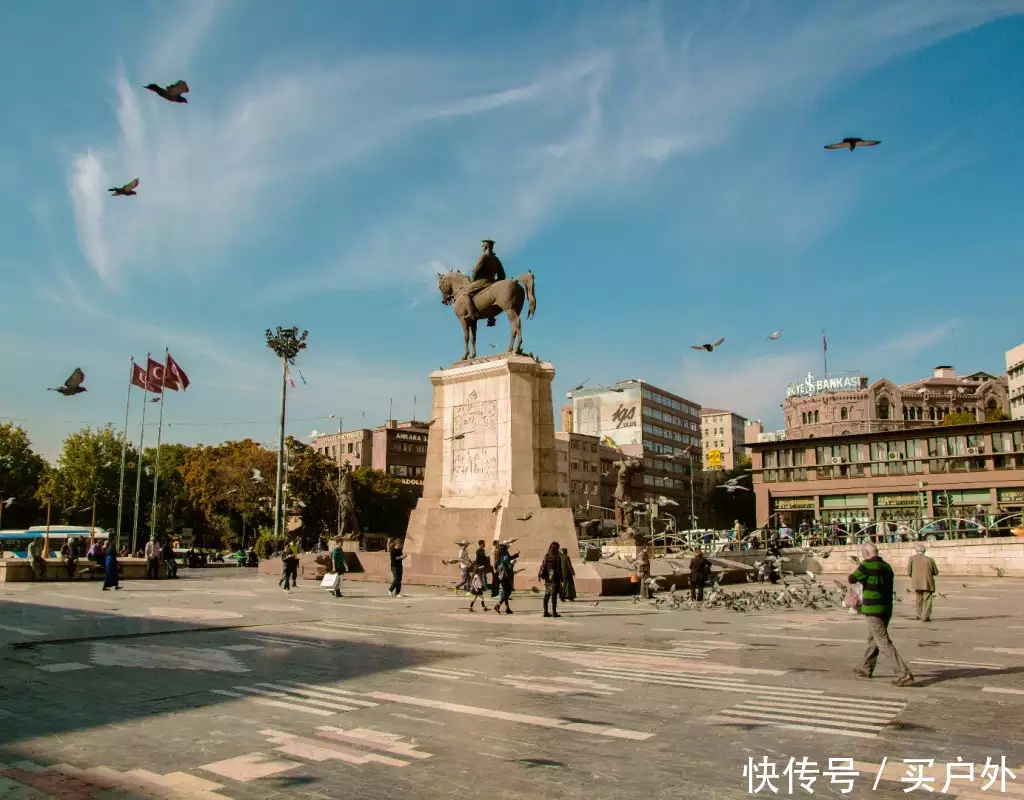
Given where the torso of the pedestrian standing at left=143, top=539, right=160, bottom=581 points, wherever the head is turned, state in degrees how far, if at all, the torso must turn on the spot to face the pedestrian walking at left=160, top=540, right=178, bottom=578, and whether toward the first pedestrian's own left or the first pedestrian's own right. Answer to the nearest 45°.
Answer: approximately 90° to the first pedestrian's own left

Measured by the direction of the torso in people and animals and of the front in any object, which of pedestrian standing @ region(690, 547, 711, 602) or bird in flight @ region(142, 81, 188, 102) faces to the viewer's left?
the bird in flight

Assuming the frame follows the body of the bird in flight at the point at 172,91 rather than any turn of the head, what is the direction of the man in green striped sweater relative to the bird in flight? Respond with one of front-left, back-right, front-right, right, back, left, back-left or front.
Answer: back-left

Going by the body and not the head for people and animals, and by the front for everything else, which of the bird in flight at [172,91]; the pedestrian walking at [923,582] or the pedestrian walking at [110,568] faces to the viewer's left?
the bird in flight

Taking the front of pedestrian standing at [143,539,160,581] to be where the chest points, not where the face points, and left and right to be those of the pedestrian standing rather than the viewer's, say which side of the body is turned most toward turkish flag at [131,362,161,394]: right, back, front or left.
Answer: back

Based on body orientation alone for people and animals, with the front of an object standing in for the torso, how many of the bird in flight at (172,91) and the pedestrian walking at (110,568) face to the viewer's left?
1
